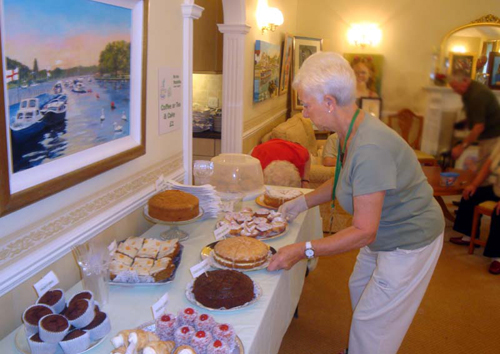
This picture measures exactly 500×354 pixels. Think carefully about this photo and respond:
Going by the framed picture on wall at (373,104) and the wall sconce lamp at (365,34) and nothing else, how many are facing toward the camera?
2

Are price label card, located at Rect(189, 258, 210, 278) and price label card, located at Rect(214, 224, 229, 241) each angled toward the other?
no

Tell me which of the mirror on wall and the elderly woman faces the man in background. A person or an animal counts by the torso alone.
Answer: the mirror on wall

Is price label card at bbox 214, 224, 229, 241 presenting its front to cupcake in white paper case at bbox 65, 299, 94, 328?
no

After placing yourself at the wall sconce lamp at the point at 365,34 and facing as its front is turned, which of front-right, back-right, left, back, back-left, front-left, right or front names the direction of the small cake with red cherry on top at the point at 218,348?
front

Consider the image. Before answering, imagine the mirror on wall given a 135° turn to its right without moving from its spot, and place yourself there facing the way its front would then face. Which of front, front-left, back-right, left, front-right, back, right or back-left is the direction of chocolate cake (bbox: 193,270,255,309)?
back-left

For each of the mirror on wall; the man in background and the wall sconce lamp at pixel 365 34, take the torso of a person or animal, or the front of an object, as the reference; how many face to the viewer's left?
1

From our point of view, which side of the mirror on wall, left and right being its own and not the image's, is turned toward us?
front

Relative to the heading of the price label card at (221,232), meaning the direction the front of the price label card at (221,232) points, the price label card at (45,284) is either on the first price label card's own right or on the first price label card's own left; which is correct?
on the first price label card's own right

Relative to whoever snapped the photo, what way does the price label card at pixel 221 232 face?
facing the viewer and to the right of the viewer

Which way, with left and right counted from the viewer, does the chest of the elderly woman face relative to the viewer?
facing to the left of the viewer

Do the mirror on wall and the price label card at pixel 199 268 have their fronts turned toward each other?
no

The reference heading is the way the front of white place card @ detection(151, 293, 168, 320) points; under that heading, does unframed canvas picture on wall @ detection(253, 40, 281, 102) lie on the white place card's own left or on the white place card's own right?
on the white place card's own left

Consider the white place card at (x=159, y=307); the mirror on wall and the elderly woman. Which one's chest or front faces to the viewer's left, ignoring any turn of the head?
the elderly woman

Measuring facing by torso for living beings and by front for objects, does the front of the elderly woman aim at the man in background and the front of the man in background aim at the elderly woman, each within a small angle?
no

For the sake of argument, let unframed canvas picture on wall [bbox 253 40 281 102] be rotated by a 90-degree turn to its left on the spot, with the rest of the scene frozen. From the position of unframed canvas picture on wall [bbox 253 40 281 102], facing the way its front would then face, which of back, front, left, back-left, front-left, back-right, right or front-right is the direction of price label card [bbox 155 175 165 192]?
back-right

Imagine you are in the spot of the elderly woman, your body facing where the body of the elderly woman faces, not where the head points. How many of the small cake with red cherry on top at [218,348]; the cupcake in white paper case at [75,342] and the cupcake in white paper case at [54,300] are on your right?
0

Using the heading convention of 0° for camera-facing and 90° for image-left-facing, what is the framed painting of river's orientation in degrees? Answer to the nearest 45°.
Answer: approximately 315°

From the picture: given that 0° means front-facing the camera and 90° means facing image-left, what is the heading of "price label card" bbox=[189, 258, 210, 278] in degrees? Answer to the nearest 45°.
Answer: approximately 315°
